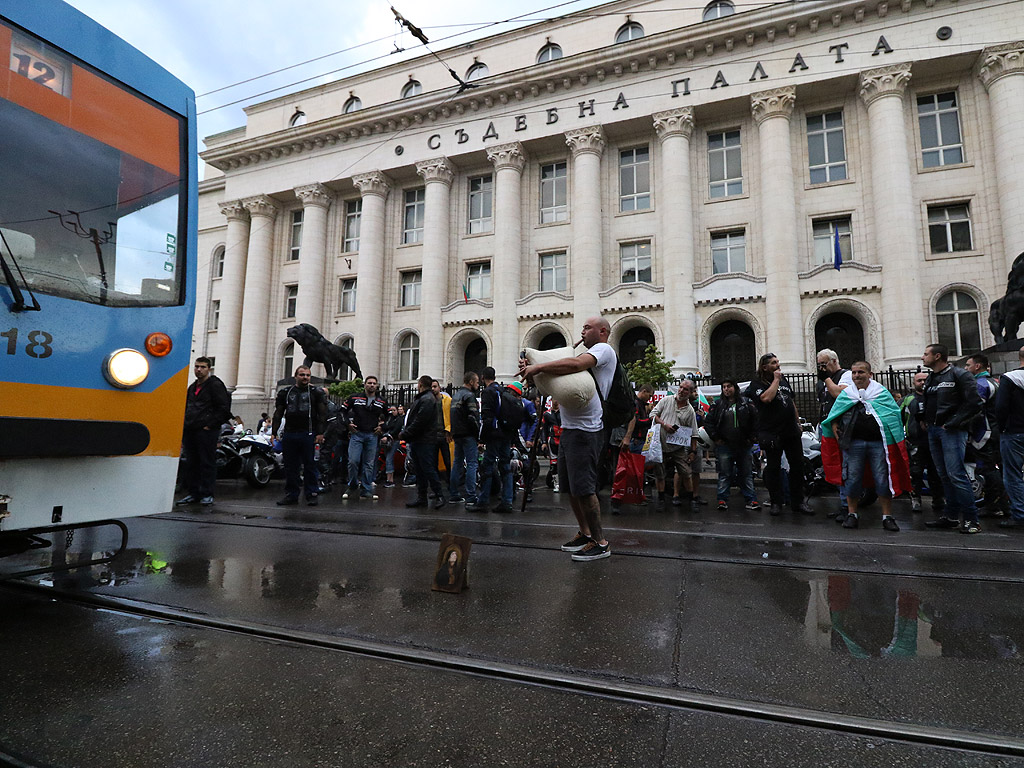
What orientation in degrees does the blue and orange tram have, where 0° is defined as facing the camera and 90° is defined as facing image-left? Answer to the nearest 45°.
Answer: approximately 315°

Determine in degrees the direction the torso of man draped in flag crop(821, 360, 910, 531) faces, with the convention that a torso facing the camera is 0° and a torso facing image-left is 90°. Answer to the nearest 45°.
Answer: approximately 0°

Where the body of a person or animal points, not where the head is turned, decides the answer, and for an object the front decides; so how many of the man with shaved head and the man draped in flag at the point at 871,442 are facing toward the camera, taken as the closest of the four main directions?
1

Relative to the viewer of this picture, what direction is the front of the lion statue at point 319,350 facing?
facing to the left of the viewer

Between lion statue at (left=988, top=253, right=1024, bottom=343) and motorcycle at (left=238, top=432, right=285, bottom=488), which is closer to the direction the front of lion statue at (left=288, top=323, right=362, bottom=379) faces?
the motorcycle

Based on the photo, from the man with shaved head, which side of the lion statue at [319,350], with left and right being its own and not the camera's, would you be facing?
left

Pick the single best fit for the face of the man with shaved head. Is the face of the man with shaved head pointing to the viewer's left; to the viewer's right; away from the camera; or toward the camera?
to the viewer's left

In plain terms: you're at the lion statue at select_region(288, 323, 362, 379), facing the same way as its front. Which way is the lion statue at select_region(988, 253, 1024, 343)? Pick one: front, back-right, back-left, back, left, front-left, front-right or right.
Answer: back-left

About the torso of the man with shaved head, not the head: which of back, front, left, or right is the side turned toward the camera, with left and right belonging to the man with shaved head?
left

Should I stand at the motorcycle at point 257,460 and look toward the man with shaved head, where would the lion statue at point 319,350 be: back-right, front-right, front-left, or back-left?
back-left

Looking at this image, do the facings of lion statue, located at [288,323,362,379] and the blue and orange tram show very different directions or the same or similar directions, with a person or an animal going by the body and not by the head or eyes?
very different directions
